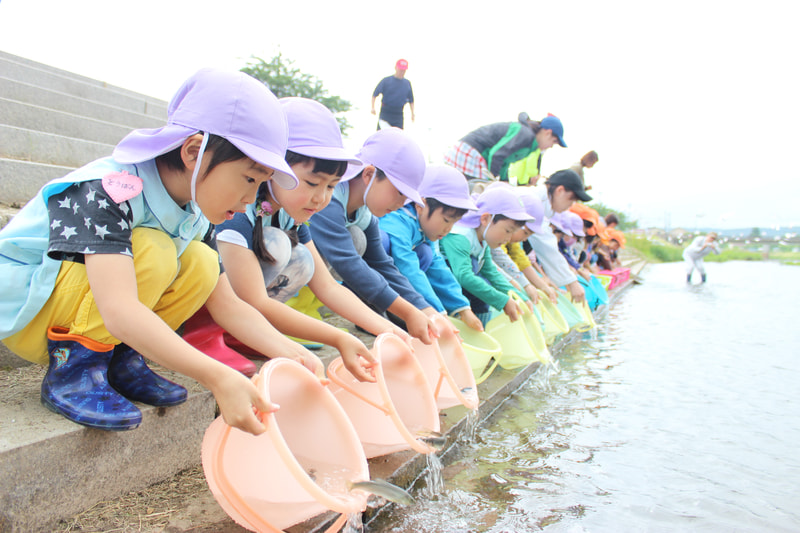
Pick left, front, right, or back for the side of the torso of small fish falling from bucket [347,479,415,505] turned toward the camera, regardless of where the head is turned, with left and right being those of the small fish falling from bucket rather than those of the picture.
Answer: right

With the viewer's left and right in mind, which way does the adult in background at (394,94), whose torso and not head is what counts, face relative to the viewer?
facing the viewer and to the right of the viewer

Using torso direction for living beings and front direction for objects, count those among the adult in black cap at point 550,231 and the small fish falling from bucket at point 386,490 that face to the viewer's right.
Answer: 2

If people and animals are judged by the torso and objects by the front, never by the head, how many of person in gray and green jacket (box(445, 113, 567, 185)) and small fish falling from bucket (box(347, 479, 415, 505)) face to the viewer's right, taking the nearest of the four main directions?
2

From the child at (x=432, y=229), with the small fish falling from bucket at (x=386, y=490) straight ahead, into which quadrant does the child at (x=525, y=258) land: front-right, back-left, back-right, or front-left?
back-left

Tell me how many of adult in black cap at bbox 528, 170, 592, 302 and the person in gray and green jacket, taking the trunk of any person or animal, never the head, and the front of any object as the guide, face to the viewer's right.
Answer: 2

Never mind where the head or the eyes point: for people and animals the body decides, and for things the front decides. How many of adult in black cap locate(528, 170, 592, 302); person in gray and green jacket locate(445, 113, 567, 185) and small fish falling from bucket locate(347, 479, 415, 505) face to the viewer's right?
3

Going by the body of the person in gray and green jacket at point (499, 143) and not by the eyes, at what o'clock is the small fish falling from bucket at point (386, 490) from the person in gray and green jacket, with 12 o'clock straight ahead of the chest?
The small fish falling from bucket is roughly at 3 o'clock from the person in gray and green jacket.

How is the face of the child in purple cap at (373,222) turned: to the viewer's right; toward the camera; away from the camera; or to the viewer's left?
to the viewer's right

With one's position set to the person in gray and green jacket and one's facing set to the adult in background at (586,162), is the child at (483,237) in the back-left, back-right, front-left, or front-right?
back-right

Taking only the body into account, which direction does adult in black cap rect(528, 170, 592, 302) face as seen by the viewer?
to the viewer's right

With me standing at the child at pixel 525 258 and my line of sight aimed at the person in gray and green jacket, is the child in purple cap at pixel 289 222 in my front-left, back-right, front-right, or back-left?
back-left

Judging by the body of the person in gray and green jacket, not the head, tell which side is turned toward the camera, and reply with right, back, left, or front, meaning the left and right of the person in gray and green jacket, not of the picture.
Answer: right

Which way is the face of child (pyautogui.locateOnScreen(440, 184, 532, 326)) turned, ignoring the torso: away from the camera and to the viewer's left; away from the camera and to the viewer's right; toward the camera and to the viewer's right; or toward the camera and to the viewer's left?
toward the camera and to the viewer's right
